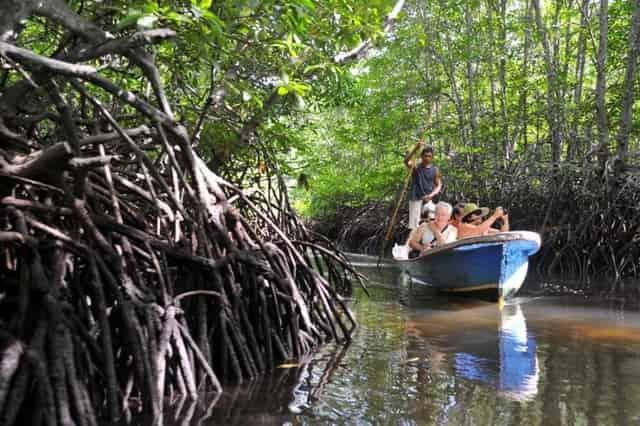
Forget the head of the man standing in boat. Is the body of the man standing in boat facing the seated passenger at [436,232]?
yes

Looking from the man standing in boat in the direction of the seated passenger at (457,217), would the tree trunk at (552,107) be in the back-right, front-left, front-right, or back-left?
back-left

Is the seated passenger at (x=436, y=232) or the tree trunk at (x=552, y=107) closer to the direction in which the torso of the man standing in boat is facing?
the seated passenger

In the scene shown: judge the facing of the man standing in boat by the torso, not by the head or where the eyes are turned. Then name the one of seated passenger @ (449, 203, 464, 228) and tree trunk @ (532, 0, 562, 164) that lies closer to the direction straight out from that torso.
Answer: the seated passenger

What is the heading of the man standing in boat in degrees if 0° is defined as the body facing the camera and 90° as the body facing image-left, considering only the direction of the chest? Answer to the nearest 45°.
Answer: approximately 0°

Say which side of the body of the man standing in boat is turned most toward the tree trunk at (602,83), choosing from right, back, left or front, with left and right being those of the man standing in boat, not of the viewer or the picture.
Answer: left

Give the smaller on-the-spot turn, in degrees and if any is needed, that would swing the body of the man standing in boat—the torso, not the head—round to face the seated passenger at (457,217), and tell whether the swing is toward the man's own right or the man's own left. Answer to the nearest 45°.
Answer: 0° — they already face them
